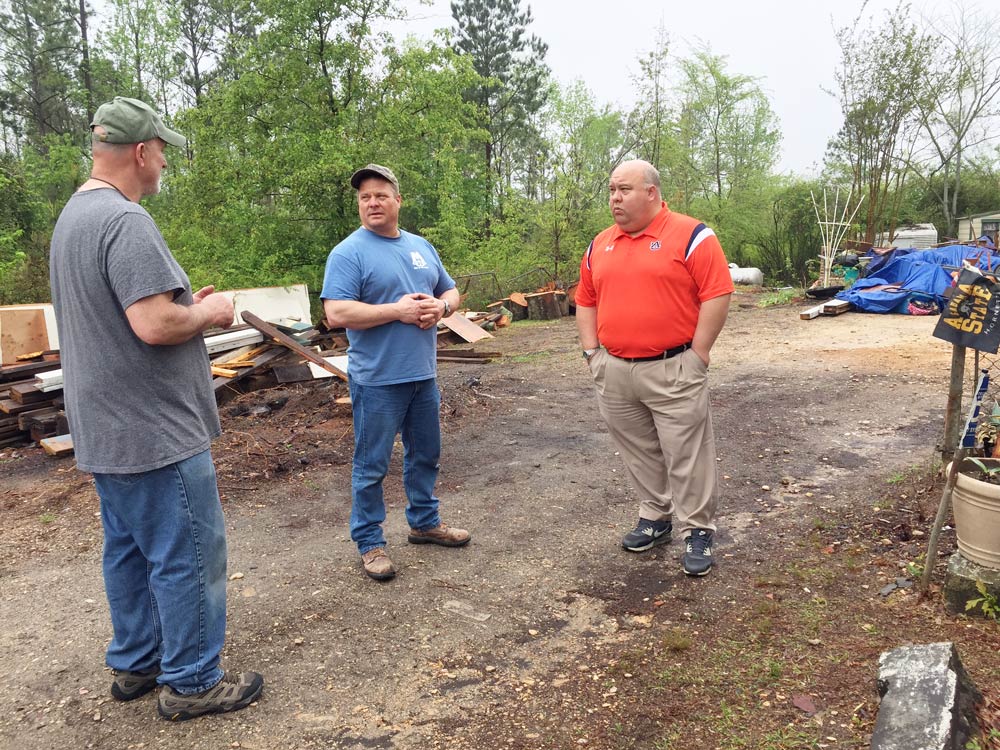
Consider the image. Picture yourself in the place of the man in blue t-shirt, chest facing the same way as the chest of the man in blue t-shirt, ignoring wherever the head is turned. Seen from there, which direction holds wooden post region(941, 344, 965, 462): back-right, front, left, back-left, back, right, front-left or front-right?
front-left

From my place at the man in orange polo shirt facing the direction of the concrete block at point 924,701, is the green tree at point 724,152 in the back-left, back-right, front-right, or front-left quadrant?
back-left

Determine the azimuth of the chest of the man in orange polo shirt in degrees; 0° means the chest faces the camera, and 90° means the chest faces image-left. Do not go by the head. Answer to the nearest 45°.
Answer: approximately 45°

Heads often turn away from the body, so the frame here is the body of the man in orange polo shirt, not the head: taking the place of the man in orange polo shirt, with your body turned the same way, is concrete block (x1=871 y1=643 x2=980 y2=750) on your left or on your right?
on your left

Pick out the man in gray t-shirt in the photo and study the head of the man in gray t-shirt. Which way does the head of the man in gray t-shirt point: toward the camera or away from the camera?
away from the camera

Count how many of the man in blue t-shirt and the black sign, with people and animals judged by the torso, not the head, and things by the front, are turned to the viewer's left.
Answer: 0

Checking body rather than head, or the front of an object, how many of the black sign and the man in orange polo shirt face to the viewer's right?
0

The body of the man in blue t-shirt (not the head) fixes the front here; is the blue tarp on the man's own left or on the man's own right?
on the man's own left

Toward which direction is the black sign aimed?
toward the camera

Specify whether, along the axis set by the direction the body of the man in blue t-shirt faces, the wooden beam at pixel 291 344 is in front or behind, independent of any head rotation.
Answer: behind
